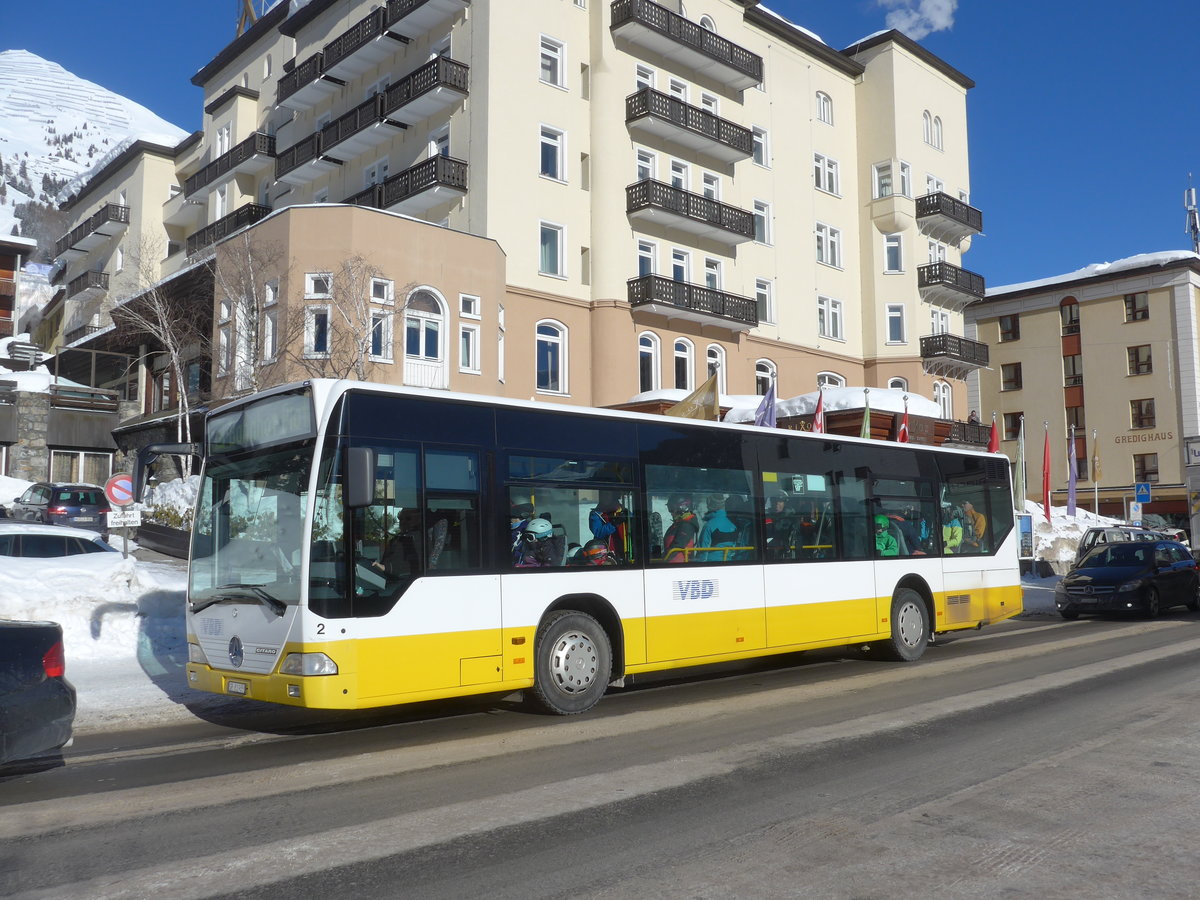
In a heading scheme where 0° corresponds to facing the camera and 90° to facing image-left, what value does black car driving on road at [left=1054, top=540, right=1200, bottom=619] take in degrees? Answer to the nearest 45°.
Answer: approximately 45°

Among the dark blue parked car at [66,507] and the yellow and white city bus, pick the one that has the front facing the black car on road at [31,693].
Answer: the yellow and white city bus

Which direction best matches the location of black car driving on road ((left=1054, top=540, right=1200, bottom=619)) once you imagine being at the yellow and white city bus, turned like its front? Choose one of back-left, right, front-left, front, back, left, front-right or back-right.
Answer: back

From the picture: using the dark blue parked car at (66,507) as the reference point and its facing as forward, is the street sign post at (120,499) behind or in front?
behind

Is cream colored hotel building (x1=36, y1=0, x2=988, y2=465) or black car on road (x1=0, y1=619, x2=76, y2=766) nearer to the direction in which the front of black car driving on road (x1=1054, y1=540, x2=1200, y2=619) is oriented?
the black car on road

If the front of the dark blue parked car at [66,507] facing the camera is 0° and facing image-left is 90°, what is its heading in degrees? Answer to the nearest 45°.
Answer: approximately 135°

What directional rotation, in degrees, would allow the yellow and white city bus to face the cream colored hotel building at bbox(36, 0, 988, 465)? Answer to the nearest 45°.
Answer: approximately 135° to its right
